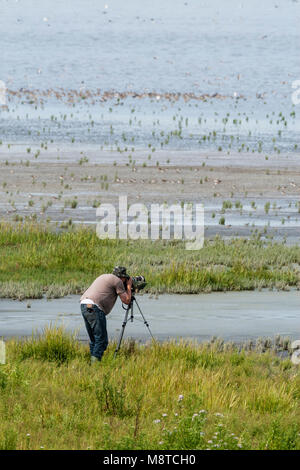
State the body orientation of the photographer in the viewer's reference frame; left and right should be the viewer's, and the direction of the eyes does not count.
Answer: facing away from the viewer and to the right of the viewer
